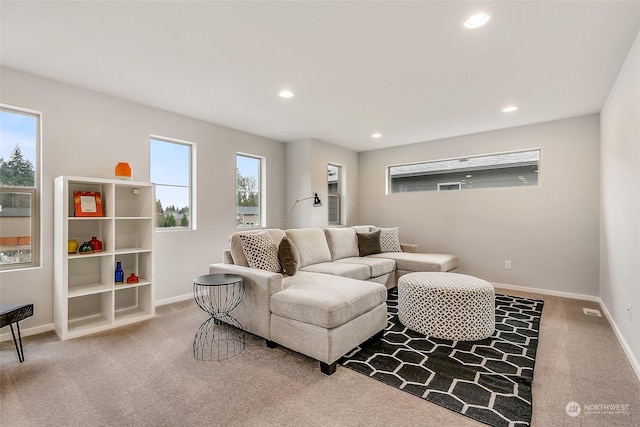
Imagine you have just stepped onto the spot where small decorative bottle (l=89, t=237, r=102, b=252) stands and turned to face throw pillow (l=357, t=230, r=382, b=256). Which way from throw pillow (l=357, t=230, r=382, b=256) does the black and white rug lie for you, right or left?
right

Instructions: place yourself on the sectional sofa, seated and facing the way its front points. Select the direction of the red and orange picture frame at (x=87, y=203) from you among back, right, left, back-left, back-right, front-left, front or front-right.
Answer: back-right

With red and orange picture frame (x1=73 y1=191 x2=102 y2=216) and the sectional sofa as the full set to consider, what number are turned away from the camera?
0

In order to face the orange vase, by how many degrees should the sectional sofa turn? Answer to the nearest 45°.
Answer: approximately 135° to its right

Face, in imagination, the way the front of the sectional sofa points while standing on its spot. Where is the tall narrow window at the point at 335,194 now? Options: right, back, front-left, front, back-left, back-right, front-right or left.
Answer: back-left

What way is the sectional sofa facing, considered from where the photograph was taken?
facing the viewer and to the right of the viewer

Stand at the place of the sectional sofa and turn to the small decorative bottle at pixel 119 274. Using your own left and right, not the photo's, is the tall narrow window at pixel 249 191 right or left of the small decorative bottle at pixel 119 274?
right

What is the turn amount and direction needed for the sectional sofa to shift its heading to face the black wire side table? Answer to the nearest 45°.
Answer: approximately 135° to its right
